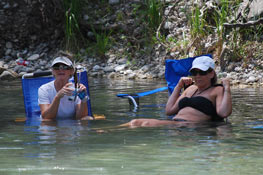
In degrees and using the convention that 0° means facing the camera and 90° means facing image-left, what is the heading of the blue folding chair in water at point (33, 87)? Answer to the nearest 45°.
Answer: approximately 0°

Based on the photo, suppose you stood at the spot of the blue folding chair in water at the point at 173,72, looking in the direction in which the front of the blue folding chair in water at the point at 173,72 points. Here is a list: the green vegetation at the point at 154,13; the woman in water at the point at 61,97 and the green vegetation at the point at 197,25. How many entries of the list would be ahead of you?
1

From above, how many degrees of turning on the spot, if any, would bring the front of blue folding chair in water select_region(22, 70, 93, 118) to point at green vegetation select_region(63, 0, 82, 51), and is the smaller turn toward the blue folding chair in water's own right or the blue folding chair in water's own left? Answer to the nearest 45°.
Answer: approximately 180°

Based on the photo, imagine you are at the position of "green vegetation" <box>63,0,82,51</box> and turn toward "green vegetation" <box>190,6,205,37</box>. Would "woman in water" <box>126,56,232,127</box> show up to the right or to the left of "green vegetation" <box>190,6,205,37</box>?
right

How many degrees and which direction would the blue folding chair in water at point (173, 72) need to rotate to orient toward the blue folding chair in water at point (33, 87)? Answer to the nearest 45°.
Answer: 0° — it already faces it

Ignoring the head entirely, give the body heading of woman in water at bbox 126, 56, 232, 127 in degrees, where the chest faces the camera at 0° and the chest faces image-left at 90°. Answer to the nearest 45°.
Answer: approximately 45°

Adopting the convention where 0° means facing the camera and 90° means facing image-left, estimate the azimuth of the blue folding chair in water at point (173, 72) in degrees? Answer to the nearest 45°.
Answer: approximately 45°

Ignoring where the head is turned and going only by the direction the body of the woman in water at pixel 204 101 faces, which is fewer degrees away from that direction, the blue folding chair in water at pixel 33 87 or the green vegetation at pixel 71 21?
the blue folding chair in water

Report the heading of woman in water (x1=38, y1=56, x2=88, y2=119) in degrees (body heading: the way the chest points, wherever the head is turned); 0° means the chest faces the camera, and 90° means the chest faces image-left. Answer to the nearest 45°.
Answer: approximately 0°

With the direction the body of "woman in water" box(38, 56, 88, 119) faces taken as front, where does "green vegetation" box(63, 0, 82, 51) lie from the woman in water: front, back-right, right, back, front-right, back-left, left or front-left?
back

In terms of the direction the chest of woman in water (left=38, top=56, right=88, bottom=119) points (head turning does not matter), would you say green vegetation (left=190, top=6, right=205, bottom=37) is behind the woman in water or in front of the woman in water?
behind
